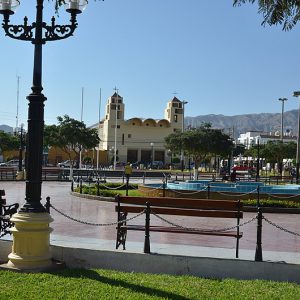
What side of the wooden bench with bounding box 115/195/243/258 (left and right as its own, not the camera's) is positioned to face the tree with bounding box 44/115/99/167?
front

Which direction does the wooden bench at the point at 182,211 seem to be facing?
away from the camera

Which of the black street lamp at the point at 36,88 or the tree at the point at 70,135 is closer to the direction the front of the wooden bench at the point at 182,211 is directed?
the tree

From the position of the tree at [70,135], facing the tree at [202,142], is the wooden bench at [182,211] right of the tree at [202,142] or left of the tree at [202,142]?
right

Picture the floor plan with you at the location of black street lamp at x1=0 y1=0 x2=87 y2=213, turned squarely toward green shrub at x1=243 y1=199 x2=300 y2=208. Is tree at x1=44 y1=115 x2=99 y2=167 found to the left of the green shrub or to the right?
left

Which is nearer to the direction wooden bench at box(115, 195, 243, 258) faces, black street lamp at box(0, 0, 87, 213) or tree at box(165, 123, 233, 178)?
the tree

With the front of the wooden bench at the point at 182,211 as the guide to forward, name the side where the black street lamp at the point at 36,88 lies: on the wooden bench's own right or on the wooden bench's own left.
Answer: on the wooden bench's own left

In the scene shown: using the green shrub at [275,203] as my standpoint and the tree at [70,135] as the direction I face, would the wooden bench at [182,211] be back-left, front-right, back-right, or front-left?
back-left

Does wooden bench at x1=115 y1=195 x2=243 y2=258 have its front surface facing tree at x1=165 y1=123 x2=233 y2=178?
yes

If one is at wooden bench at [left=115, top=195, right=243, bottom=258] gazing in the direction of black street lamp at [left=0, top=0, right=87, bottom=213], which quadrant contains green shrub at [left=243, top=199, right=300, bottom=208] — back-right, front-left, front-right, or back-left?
back-right

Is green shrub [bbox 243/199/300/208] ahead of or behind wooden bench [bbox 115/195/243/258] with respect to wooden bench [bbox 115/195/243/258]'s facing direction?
ahead

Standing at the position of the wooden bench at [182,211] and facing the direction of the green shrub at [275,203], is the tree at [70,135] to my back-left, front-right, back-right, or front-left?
front-left
